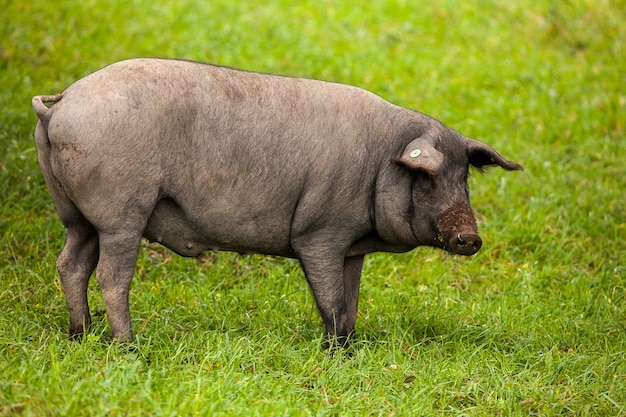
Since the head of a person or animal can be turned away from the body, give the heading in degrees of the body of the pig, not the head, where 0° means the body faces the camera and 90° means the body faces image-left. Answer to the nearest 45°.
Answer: approximately 270°
